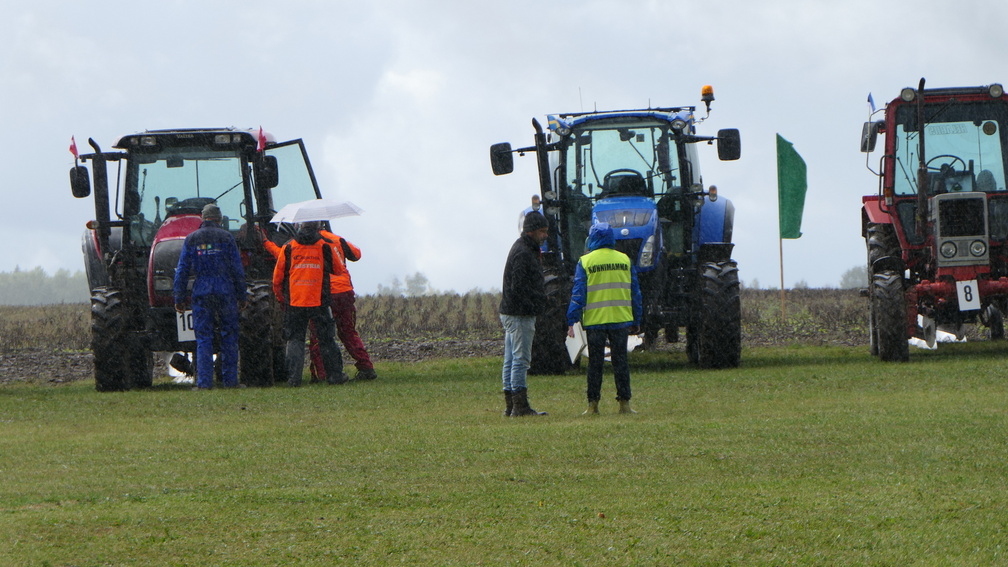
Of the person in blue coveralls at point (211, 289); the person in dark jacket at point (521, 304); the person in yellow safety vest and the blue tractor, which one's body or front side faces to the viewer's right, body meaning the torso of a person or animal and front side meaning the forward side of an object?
the person in dark jacket at point (521, 304)

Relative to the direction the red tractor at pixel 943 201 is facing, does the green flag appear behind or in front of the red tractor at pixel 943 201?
behind

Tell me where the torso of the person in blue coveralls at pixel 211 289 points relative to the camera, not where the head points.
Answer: away from the camera

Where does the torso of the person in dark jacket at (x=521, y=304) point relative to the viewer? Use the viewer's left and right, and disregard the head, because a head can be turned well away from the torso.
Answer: facing to the right of the viewer

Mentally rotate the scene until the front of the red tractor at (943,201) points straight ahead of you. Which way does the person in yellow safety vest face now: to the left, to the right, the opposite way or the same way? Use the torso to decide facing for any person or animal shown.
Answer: the opposite way

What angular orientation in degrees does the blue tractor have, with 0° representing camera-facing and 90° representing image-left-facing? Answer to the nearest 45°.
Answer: approximately 0°

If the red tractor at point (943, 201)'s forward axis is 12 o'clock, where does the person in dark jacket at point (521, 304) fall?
The person in dark jacket is roughly at 1 o'clock from the red tractor.

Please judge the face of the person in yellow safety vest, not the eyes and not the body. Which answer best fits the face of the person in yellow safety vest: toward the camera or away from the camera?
away from the camera

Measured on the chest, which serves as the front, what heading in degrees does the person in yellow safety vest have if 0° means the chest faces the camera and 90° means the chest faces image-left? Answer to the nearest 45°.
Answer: approximately 180°
